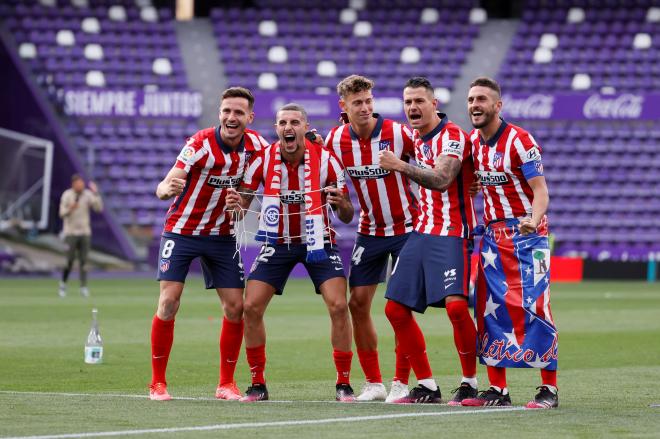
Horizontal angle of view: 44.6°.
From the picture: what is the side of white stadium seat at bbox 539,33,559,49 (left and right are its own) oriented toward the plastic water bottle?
front

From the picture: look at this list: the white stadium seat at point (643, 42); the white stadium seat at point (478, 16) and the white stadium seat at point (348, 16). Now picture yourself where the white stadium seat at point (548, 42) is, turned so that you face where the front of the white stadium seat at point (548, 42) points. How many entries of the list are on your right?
2

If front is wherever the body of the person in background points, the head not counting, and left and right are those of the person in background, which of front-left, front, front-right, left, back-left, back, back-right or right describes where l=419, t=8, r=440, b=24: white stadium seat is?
back-left

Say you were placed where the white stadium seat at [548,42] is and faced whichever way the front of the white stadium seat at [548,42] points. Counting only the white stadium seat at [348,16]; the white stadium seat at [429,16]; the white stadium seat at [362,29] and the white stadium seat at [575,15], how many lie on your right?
3

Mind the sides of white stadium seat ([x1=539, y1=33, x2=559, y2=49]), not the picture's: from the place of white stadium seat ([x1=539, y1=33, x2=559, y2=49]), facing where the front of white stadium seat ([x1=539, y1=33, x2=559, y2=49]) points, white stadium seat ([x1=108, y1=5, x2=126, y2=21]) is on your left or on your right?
on your right

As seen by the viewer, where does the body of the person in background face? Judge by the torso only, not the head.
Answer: toward the camera

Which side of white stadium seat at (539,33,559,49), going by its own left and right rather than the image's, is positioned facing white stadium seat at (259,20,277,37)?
right

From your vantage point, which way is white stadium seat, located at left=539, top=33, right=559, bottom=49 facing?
toward the camera
